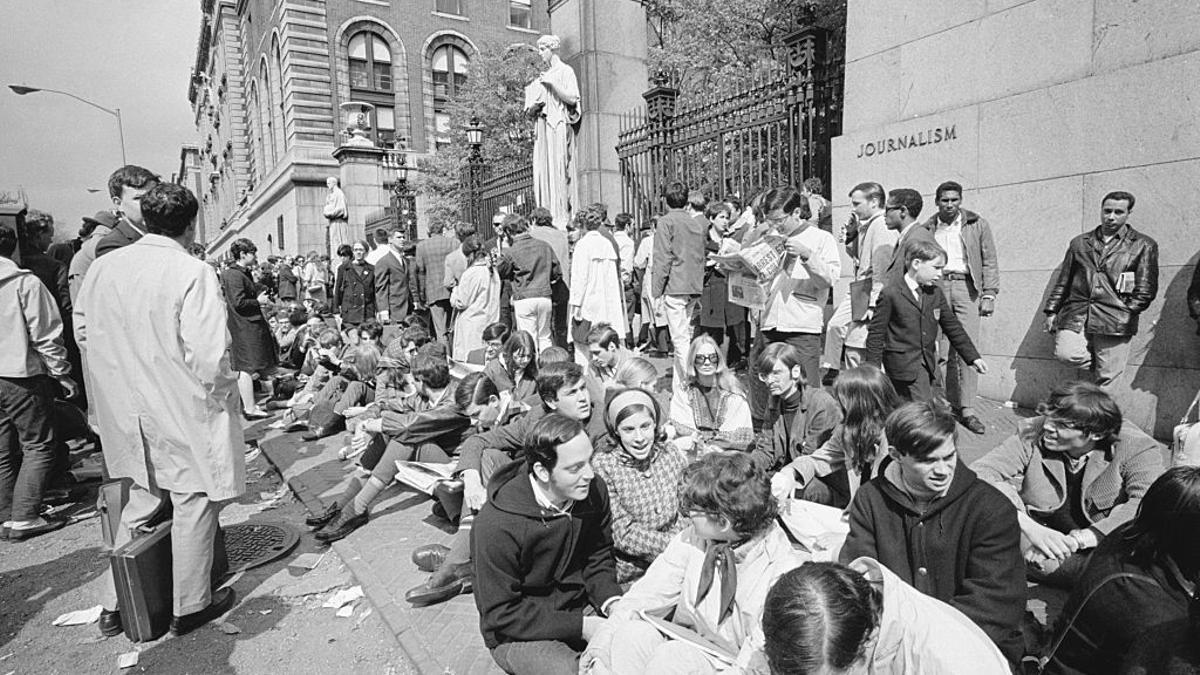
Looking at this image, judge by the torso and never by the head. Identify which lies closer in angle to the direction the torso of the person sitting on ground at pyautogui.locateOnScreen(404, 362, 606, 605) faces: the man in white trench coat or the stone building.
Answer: the man in white trench coat

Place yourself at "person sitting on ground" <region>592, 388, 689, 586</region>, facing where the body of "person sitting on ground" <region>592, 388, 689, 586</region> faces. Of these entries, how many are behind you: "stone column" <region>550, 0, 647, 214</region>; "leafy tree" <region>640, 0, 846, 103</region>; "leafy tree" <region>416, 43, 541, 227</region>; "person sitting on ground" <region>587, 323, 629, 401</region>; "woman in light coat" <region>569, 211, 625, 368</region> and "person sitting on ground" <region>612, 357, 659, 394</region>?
6

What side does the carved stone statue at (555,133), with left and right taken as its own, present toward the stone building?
right

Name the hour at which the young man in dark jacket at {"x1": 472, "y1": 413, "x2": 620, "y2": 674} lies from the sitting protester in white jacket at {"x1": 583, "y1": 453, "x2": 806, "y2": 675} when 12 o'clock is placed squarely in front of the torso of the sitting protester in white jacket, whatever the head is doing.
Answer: The young man in dark jacket is roughly at 2 o'clock from the sitting protester in white jacket.

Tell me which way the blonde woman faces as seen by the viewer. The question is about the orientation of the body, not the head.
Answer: toward the camera

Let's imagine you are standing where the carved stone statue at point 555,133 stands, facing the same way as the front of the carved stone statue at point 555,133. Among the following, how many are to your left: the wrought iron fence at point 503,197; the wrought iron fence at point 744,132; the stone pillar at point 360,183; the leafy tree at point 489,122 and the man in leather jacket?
2

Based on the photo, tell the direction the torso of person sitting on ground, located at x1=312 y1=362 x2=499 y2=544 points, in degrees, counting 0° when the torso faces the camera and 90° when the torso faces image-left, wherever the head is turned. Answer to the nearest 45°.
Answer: approximately 45°

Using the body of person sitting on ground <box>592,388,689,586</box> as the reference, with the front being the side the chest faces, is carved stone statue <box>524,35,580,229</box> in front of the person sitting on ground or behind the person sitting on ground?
behind

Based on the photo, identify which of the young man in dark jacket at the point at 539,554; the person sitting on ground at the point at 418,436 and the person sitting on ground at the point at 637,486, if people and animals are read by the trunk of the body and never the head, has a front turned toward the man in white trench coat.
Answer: the person sitting on ground at the point at 418,436

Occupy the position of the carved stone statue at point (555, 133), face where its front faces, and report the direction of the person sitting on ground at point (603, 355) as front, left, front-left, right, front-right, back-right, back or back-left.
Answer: front-left

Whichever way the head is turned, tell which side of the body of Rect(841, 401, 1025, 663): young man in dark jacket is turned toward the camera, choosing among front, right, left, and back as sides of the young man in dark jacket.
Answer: front

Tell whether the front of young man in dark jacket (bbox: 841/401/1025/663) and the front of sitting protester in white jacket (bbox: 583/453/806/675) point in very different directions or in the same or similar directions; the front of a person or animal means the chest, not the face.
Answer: same or similar directions

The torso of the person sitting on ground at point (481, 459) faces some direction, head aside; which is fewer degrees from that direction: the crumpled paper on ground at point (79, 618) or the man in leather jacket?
the crumpled paper on ground

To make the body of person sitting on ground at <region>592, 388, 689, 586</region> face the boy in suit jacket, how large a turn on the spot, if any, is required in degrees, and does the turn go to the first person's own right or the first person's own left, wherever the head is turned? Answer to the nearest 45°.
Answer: approximately 135° to the first person's own left

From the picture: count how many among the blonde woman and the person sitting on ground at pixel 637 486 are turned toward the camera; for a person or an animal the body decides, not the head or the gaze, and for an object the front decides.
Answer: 2

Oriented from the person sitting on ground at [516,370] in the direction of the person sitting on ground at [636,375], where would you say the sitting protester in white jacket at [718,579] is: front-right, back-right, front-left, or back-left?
front-right

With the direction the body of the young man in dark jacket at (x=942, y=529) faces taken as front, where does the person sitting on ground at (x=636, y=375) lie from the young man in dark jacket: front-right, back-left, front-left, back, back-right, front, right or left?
back-right

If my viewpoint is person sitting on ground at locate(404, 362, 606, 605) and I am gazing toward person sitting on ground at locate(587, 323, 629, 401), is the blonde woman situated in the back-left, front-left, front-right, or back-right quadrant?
front-right

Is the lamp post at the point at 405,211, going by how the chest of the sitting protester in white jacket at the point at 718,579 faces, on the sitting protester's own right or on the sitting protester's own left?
on the sitting protester's own right

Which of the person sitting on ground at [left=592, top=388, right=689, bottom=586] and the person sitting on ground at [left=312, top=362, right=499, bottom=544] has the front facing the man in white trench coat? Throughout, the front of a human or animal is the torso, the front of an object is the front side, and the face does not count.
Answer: the person sitting on ground at [left=312, top=362, right=499, bottom=544]

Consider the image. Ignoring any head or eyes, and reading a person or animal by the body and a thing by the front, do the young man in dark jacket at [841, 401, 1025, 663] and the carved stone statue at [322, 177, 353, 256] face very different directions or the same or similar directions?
same or similar directions
